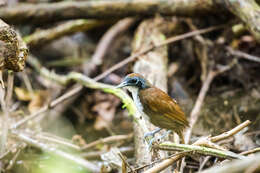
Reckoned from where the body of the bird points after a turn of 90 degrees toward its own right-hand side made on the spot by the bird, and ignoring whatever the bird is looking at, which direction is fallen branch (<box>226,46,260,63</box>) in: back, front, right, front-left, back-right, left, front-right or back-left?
front-right

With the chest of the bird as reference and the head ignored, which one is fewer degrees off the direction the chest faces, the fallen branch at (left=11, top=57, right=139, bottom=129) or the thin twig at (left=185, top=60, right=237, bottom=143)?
the fallen branch

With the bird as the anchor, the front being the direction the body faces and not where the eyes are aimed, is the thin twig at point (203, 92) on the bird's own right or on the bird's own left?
on the bird's own right

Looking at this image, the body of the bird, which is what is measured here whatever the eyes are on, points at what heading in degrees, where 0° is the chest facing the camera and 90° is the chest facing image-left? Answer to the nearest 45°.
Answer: approximately 90°
